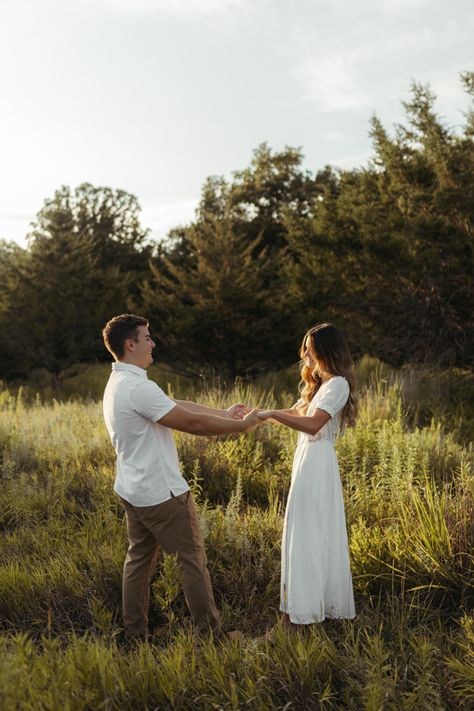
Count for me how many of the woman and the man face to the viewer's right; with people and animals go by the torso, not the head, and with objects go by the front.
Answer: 1

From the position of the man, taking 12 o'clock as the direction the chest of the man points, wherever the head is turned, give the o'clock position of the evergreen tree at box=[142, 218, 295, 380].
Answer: The evergreen tree is roughly at 9 o'clock from the man.

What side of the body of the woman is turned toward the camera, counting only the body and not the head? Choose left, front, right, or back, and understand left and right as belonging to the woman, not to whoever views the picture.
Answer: left

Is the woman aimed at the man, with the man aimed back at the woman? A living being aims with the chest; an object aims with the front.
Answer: yes

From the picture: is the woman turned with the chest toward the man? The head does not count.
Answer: yes

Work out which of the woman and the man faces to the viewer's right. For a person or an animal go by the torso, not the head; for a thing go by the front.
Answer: the man

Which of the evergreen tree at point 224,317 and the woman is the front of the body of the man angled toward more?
the woman

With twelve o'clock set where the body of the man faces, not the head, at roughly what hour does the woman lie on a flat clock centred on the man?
The woman is roughly at 12 o'clock from the man.

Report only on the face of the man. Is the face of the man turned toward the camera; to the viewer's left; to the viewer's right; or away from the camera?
to the viewer's right

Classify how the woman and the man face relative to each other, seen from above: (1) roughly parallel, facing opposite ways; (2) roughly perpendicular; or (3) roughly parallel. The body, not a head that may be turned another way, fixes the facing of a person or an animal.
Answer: roughly parallel, facing opposite ways

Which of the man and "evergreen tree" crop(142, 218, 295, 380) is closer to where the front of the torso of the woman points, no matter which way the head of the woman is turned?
the man

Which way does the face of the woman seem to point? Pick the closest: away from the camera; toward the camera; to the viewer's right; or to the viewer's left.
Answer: to the viewer's left

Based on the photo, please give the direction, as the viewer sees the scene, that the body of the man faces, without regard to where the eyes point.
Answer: to the viewer's right
